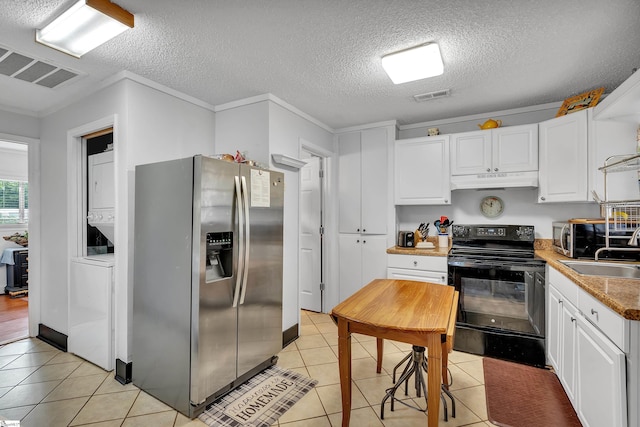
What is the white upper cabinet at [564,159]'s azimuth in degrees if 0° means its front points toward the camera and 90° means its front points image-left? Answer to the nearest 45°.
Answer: approximately 45°

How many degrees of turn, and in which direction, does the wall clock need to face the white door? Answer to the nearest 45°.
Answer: approximately 90° to its right

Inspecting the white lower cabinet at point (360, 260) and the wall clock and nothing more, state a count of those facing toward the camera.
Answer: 2

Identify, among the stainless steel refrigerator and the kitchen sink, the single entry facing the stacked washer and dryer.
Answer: the kitchen sink

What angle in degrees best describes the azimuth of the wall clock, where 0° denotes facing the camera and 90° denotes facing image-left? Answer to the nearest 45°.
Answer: approximately 0°

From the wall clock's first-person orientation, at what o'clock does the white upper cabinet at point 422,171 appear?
The white upper cabinet is roughly at 2 o'clock from the wall clock.

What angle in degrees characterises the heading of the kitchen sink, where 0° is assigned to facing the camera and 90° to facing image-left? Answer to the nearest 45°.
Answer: approximately 45°

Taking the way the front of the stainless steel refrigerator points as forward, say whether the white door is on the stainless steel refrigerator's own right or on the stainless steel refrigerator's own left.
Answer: on the stainless steel refrigerator's own left

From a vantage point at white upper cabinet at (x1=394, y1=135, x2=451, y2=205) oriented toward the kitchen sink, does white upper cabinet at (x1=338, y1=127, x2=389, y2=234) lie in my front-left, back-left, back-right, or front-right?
back-right

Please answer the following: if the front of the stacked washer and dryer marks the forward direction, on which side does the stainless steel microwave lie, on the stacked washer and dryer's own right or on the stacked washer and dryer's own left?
on the stacked washer and dryer's own left

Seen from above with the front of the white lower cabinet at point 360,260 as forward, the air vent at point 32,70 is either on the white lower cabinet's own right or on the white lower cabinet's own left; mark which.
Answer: on the white lower cabinet's own right
